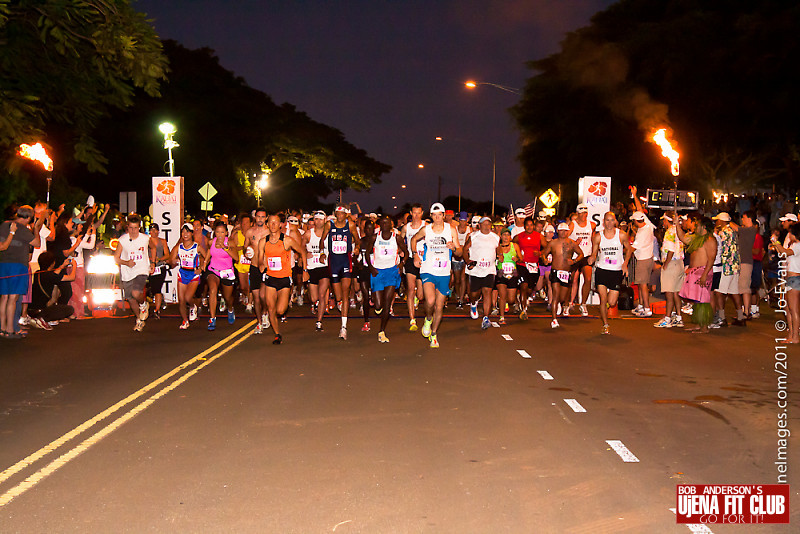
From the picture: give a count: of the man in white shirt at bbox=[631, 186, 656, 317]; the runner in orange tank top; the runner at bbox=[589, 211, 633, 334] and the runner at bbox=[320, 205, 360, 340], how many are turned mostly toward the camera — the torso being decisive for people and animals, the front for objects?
3

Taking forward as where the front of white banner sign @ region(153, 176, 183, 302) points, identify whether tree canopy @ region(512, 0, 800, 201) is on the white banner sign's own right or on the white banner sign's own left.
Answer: on the white banner sign's own left

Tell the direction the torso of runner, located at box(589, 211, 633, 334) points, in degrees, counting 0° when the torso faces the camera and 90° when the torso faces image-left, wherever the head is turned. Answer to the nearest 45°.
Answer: approximately 0°

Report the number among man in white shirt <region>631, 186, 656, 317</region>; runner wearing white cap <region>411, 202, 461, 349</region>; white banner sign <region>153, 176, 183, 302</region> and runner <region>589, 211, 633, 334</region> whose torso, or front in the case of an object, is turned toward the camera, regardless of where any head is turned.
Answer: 3

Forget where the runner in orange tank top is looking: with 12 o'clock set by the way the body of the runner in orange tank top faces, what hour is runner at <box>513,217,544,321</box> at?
The runner is roughly at 8 o'clock from the runner in orange tank top.

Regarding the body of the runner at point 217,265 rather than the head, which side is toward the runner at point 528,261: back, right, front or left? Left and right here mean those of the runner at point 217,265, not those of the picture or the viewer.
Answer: left
